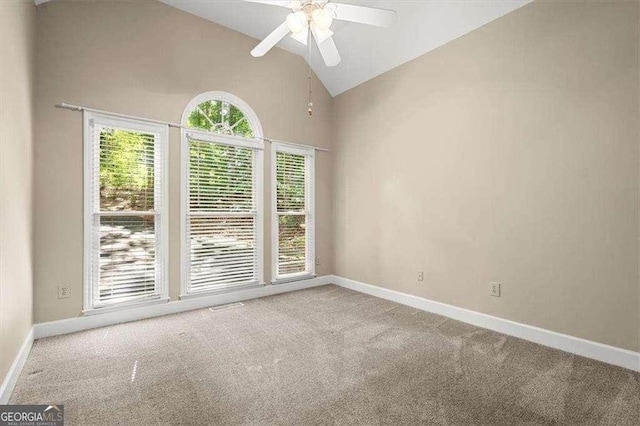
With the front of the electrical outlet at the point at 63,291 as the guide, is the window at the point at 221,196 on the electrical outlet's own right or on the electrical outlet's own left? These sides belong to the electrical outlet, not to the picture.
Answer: on the electrical outlet's own left

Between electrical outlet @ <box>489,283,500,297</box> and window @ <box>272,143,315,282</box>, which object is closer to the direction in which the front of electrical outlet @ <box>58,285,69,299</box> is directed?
the electrical outlet

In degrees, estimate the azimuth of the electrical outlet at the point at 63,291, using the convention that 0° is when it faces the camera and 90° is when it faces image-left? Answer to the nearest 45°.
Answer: approximately 0°

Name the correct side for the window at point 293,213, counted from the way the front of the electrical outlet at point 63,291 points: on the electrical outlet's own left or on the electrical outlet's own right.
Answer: on the electrical outlet's own left

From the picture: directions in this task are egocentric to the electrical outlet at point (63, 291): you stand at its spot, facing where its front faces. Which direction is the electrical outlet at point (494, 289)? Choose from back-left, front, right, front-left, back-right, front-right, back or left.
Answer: front-left

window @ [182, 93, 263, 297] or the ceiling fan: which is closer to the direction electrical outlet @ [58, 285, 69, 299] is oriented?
the ceiling fan

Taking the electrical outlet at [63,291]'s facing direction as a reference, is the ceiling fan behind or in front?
in front
